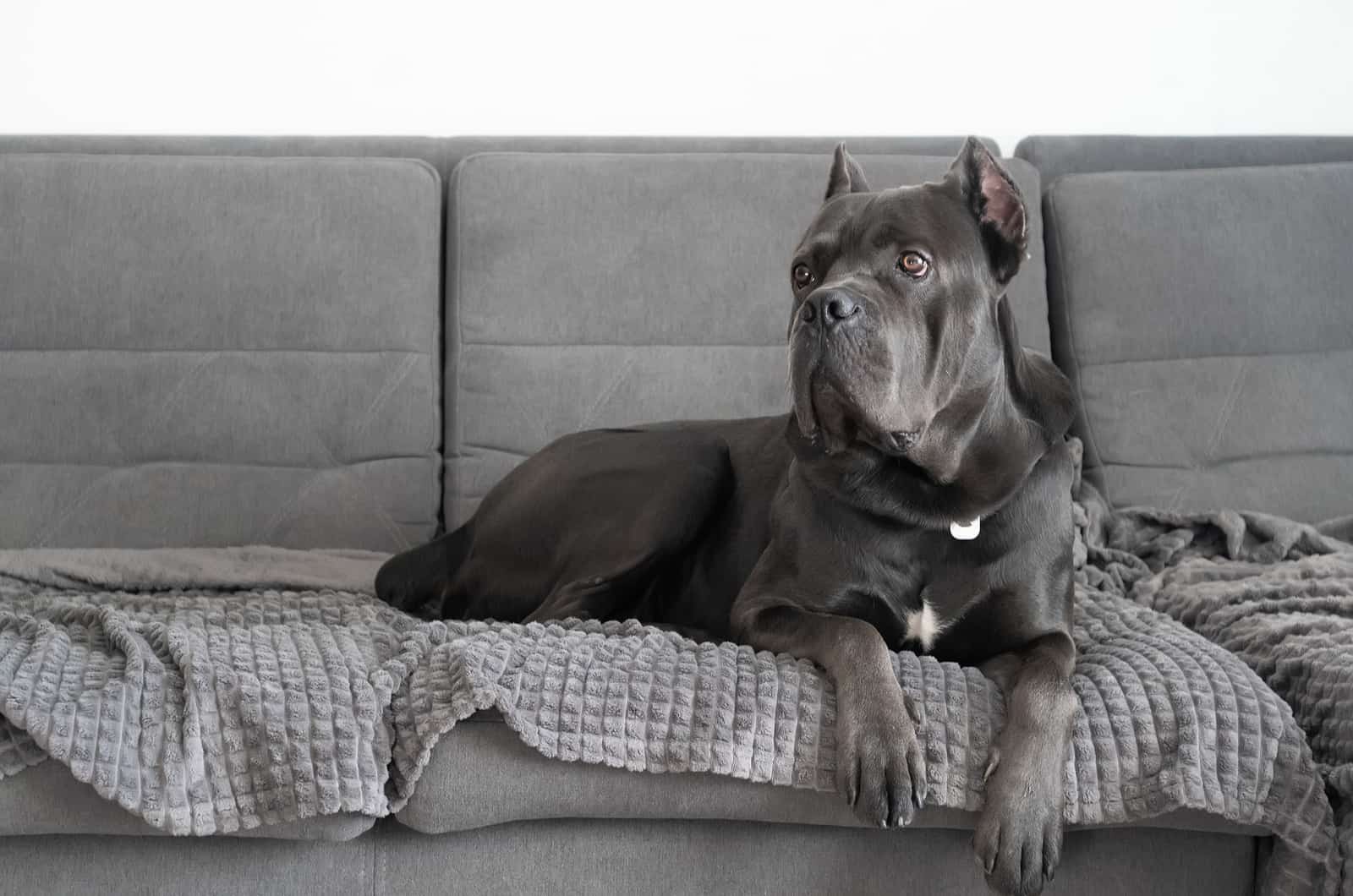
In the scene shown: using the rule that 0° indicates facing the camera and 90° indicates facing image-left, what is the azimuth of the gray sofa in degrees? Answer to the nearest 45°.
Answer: approximately 0°

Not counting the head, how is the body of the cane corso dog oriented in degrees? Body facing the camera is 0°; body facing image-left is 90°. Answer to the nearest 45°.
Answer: approximately 315°
